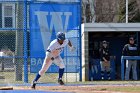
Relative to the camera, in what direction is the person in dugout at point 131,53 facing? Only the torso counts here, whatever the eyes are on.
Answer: toward the camera

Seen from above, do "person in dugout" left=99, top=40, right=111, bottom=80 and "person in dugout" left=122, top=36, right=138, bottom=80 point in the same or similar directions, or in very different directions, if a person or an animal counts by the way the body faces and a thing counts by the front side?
same or similar directions

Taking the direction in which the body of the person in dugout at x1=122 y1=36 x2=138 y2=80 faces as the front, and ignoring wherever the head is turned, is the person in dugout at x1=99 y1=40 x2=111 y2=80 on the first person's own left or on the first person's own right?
on the first person's own right

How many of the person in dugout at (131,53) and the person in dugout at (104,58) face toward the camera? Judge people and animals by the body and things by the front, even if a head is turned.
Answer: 2

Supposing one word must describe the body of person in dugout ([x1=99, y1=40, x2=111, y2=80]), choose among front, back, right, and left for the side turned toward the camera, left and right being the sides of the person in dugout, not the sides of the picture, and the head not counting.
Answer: front

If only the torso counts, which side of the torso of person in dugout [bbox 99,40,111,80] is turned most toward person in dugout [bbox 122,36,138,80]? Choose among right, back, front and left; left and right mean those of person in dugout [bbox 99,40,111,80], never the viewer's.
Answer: left
